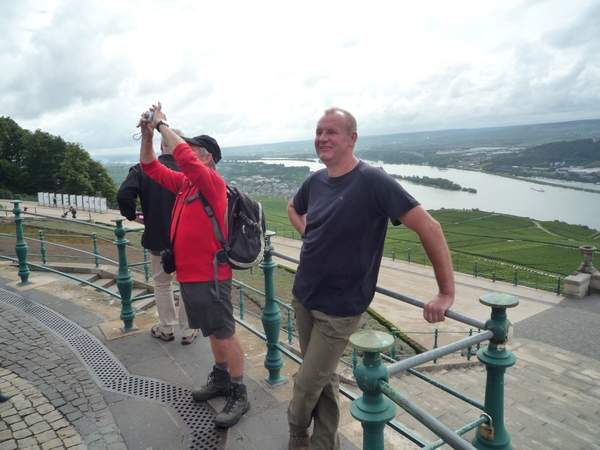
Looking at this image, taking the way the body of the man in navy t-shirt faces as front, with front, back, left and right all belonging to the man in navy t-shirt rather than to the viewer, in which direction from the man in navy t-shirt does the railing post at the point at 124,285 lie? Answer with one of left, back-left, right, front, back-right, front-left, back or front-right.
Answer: right

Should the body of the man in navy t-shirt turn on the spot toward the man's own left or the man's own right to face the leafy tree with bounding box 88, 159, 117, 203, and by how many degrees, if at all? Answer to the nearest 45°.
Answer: approximately 90° to the man's own right

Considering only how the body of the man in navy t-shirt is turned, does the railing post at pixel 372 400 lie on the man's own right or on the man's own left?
on the man's own left

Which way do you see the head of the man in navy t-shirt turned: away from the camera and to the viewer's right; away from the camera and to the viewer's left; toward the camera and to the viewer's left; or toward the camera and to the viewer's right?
toward the camera and to the viewer's left

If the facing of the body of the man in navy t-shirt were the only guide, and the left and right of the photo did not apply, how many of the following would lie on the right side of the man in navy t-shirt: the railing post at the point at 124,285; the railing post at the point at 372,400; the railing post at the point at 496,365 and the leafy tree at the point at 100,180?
2

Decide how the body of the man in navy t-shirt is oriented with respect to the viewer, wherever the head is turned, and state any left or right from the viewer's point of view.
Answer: facing the viewer and to the left of the viewer

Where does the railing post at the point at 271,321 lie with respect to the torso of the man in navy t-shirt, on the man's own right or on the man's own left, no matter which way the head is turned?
on the man's own right

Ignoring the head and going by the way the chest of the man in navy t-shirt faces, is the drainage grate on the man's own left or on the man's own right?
on the man's own right

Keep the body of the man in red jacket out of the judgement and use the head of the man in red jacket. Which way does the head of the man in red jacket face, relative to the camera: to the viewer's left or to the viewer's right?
to the viewer's left

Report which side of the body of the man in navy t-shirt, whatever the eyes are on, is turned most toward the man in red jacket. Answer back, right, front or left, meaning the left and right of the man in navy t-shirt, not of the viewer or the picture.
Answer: right

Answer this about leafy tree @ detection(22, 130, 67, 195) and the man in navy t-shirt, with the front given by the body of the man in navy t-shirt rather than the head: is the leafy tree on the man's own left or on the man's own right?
on the man's own right

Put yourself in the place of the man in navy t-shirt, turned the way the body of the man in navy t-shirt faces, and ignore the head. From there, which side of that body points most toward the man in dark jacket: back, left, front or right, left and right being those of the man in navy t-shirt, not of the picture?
right
